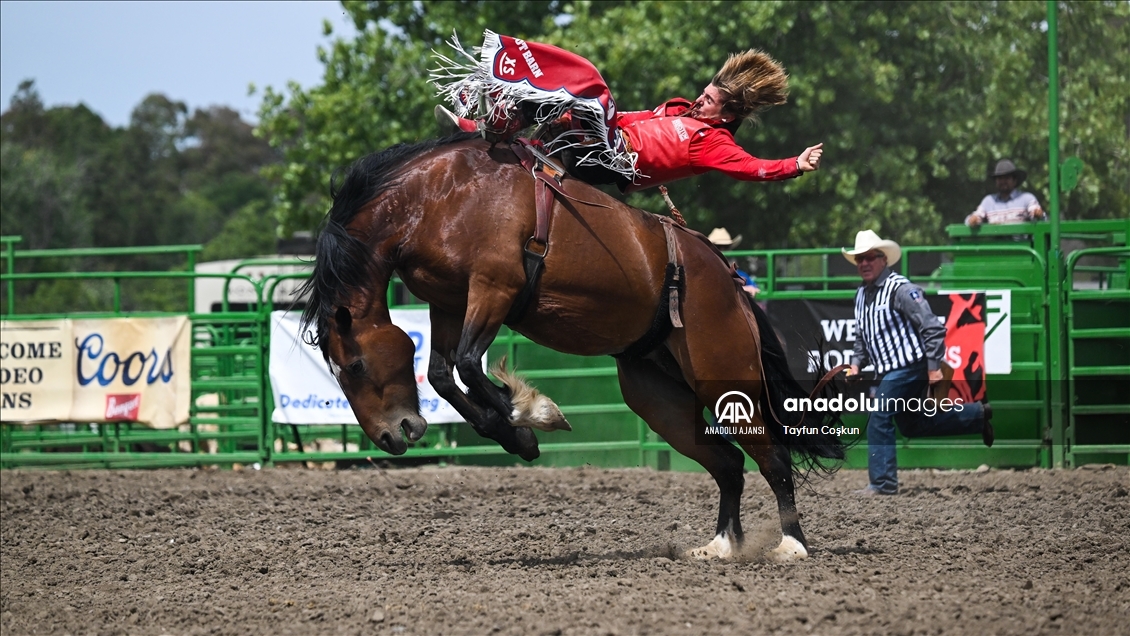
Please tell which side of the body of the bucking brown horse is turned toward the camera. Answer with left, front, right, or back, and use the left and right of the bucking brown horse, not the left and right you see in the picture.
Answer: left

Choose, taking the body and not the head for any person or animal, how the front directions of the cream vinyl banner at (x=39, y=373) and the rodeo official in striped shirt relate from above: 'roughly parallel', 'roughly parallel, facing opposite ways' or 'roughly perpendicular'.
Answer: roughly perpendicular

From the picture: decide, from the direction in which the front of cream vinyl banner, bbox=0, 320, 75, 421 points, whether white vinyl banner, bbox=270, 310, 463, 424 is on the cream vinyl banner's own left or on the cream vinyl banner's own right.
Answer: on the cream vinyl banner's own left

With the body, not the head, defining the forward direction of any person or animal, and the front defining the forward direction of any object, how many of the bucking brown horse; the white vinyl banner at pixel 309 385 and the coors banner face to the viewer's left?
1

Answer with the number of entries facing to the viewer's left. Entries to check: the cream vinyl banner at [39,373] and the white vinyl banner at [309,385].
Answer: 0

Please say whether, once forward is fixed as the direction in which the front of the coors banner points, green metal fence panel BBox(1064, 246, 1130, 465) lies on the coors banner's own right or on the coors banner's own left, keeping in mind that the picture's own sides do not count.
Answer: on the coors banner's own left

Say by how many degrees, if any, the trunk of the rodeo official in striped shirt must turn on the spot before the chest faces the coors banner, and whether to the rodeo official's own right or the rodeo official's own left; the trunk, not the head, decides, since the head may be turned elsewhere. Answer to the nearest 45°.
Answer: approximately 45° to the rodeo official's own right

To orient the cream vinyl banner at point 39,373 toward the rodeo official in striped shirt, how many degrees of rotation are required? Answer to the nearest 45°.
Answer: approximately 45° to its left

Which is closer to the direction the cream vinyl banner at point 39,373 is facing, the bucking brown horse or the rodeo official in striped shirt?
the bucking brown horse

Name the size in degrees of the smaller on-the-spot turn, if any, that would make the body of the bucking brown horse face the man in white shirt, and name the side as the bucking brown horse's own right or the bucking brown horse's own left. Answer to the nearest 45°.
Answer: approximately 135° to the bucking brown horse's own right

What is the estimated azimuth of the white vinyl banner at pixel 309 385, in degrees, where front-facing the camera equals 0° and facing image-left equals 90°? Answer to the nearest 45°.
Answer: approximately 0°
